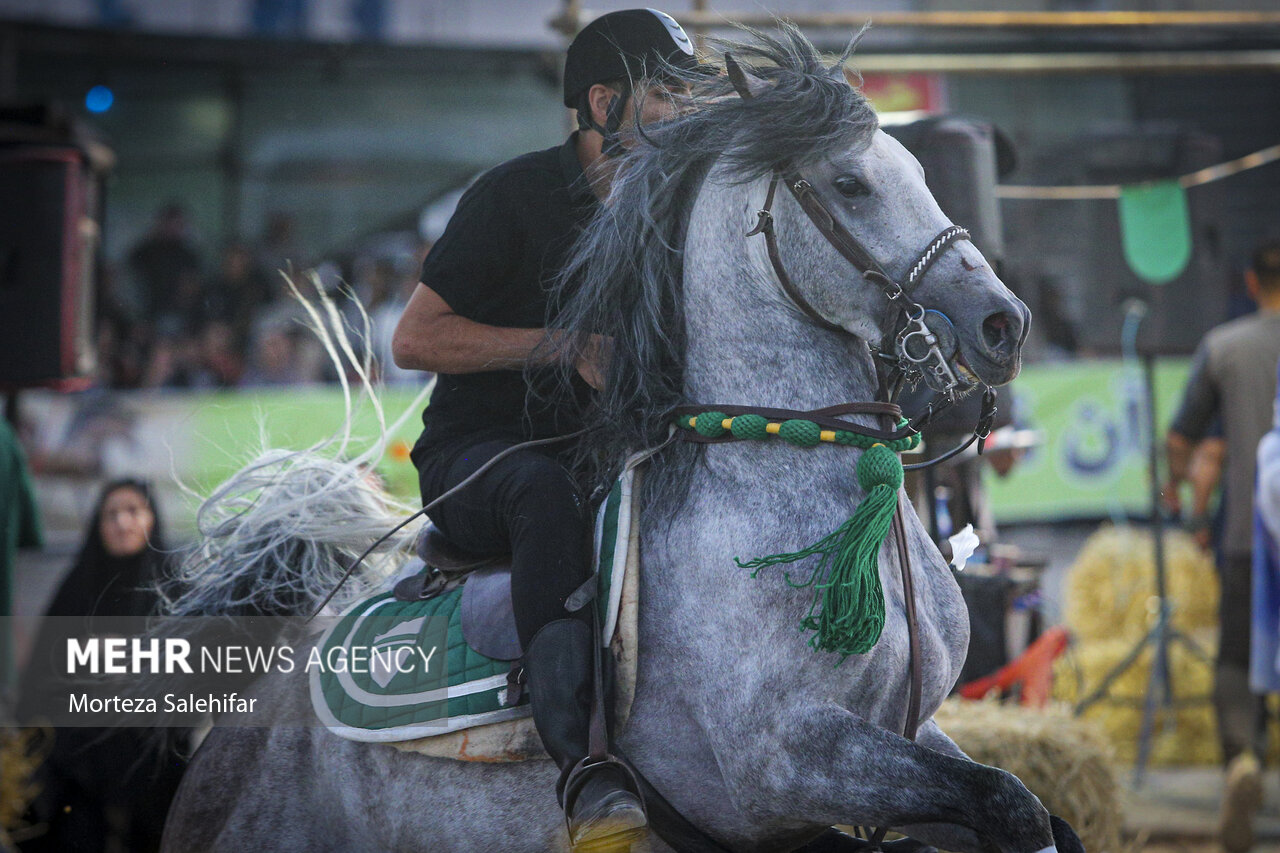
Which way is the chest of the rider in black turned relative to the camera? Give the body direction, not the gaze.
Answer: to the viewer's right

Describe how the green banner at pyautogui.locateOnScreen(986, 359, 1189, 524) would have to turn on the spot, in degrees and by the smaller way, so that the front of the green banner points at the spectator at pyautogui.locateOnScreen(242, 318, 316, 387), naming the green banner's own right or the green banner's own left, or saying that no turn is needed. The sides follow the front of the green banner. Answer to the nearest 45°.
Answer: approximately 45° to the green banner's own right

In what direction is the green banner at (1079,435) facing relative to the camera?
toward the camera

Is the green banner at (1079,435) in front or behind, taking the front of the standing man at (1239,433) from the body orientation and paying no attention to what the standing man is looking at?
in front

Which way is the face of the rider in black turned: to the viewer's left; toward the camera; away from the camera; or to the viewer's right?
to the viewer's right

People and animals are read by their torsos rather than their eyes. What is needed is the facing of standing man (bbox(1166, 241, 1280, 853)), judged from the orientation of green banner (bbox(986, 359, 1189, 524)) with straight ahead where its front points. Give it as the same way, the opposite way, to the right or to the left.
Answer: the opposite way

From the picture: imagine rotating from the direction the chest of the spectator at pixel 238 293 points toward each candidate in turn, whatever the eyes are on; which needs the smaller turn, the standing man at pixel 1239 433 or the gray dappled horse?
the gray dappled horse

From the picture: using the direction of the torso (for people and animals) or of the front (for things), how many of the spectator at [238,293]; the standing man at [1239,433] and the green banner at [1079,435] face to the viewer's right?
0

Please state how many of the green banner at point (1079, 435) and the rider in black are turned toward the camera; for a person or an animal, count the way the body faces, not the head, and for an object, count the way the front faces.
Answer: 1

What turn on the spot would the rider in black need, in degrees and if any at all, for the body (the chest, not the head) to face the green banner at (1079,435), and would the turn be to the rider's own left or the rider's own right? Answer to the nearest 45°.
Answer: approximately 45° to the rider's own left

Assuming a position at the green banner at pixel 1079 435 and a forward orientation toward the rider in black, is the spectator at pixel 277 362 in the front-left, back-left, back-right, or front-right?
front-right

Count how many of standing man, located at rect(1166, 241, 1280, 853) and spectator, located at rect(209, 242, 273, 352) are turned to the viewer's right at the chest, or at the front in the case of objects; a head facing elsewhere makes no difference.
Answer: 0

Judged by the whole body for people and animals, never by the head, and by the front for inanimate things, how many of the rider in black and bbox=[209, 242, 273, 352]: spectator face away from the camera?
0

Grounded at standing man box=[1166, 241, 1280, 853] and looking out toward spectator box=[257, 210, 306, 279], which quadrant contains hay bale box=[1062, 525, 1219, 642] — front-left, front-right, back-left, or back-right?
front-right

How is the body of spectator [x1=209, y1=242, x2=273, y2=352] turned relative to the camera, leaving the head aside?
toward the camera

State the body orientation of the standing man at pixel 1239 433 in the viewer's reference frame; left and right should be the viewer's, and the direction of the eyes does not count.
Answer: facing away from the viewer

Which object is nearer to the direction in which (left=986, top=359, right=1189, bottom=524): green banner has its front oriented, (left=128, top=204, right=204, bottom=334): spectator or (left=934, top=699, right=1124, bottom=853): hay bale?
the hay bale

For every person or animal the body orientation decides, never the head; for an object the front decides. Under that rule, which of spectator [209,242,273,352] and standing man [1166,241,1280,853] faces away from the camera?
the standing man
